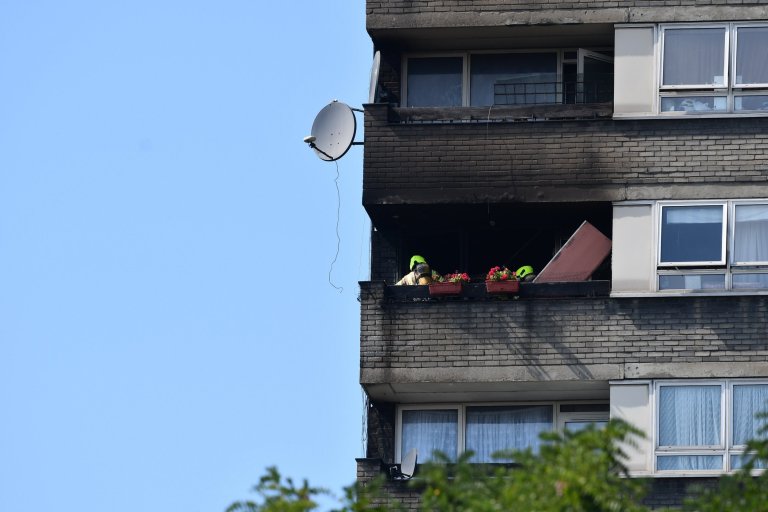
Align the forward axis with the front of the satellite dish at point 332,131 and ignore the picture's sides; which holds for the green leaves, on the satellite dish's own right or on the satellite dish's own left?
on the satellite dish's own left

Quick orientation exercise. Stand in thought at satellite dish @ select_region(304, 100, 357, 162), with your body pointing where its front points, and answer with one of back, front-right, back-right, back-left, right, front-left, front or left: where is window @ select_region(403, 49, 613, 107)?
back-left

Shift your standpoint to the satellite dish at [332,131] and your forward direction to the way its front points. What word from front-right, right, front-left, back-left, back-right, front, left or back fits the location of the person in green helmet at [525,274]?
back-left

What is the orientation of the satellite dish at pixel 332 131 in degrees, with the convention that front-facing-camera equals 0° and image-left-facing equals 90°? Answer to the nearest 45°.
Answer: approximately 45°

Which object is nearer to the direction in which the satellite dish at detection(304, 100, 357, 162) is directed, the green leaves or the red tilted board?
the green leaves

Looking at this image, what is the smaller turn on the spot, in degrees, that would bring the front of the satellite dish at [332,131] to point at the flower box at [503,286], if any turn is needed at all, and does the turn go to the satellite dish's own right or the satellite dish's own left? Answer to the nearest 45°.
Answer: approximately 135° to the satellite dish's own left
